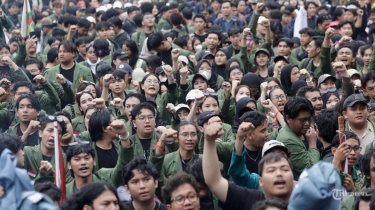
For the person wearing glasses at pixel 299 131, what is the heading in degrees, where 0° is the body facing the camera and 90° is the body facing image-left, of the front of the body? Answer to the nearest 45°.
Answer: approximately 315°
